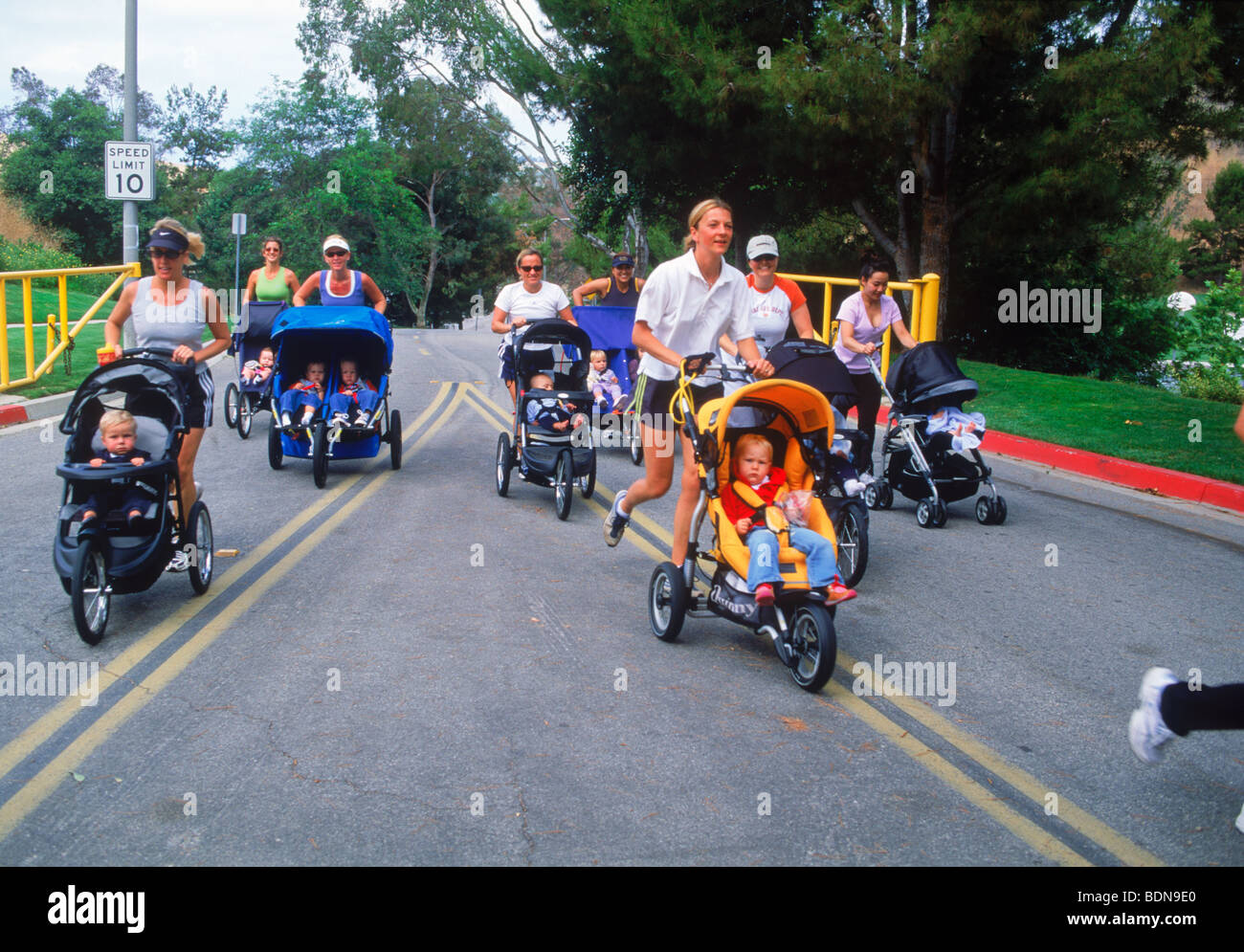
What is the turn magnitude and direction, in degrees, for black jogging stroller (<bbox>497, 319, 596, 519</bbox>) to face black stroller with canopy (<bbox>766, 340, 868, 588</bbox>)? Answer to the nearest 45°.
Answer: approximately 45° to its left

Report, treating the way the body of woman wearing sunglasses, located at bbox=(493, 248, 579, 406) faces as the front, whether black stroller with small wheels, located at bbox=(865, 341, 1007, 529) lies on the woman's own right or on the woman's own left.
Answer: on the woman's own left

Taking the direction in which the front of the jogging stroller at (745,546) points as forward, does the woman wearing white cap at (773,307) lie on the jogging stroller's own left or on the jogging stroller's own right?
on the jogging stroller's own left

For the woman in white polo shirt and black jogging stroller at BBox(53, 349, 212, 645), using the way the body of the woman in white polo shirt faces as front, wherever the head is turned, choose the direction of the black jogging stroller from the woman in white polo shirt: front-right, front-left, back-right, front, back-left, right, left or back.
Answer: back-right
